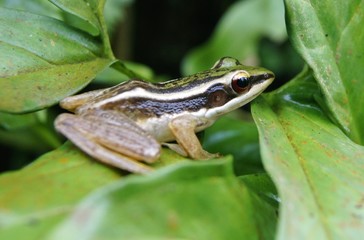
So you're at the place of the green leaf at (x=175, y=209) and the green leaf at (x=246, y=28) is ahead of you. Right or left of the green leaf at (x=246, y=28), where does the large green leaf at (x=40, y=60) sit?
left

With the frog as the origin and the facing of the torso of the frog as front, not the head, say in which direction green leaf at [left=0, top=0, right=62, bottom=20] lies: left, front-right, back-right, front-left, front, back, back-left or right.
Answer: back-left

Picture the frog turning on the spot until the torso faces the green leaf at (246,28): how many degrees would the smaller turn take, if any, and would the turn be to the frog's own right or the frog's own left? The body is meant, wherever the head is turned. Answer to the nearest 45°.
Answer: approximately 90° to the frog's own left

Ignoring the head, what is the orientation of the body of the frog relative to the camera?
to the viewer's right

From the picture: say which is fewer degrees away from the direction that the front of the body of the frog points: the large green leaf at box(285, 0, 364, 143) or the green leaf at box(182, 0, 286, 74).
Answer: the large green leaf
